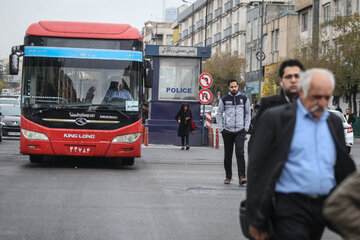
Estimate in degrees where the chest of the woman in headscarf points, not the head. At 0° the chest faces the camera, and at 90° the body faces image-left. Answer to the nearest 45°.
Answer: approximately 0°

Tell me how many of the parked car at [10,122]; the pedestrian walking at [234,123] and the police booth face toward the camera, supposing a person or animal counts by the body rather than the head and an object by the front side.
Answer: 3

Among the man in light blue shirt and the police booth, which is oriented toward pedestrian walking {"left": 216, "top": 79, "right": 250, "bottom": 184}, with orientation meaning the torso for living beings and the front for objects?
the police booth

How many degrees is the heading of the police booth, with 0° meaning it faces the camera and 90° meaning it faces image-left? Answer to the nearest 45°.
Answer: approximately 0°

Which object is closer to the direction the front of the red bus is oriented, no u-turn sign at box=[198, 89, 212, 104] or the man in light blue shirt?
the man in light blue shirt
